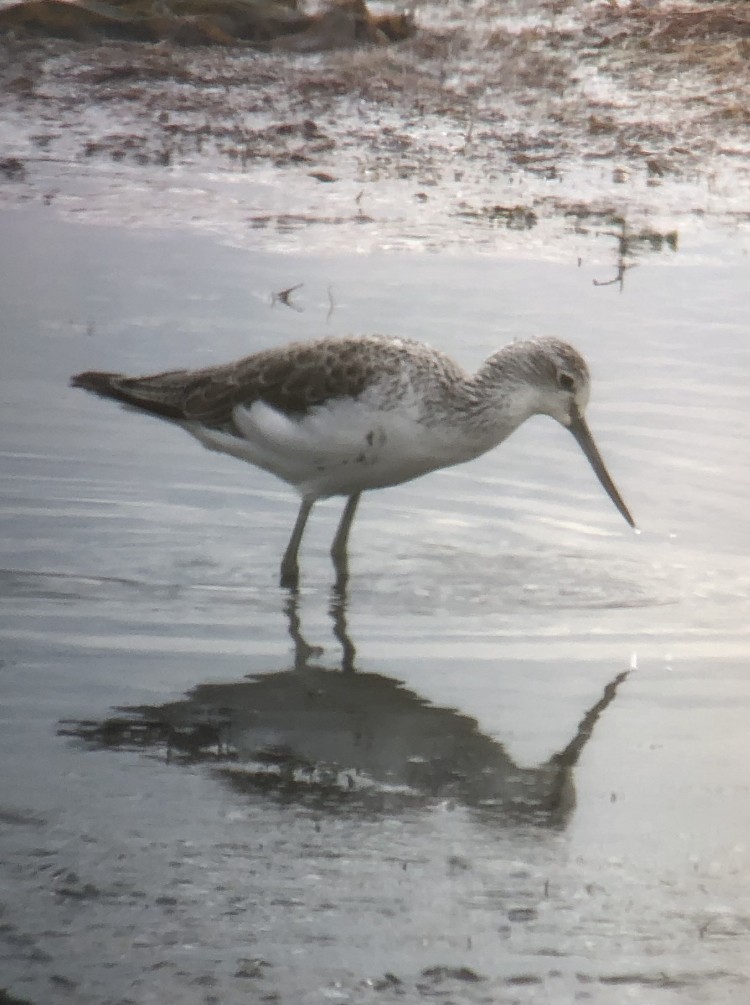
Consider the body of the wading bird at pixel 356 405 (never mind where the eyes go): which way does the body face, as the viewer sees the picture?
to the viewer's right
